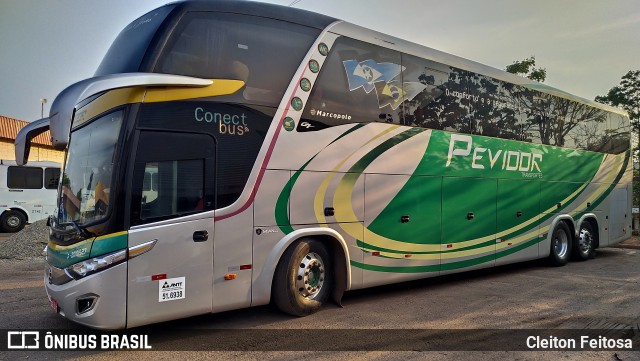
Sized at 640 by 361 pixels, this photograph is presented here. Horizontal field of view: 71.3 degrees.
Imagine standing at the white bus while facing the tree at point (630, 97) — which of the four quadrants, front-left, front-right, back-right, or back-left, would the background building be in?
back-left

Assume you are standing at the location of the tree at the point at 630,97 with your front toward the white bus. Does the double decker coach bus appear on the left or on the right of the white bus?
left

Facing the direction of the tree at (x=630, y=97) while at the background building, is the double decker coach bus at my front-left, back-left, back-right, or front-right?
front-right

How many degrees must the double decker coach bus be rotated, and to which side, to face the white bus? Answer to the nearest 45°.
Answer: approximately 90° to its right

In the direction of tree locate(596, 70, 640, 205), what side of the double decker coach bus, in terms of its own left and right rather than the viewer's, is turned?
back

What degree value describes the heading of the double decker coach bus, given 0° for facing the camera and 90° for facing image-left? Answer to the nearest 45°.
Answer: approximately 45°
